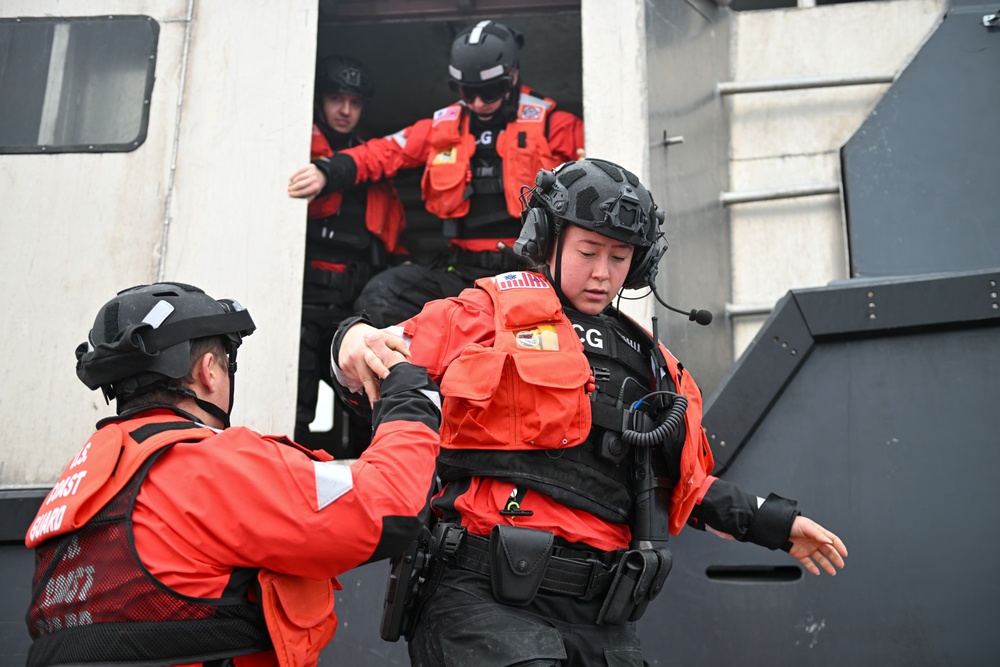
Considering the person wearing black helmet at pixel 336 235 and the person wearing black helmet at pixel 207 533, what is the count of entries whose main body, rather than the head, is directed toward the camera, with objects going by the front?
1

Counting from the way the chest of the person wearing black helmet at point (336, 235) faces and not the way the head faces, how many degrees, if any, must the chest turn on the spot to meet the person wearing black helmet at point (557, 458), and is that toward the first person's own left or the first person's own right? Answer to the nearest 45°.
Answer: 0° — they already face them

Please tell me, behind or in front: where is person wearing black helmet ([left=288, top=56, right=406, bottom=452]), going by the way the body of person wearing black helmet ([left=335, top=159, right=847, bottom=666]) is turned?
behind

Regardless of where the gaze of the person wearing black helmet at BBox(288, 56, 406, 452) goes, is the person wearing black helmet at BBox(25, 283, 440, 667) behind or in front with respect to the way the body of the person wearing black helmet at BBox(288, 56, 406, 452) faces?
in front

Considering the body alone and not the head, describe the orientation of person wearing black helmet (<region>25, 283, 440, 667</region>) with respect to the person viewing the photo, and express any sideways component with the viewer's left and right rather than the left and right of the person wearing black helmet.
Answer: facing away from the viewer and to the right of the viewer

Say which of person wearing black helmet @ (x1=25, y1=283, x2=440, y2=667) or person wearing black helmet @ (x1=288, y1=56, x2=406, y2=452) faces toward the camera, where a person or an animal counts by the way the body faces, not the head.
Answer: person wearing black helmet @ (x1=288, y1=56, x2=406, y2=452)

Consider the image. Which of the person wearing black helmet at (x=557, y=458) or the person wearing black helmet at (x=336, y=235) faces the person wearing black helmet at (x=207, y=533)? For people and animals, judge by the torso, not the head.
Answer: the person wearing black helmet at (x=336, y=235)

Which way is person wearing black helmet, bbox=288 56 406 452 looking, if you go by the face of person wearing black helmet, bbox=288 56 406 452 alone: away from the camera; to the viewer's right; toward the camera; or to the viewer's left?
toward the camera

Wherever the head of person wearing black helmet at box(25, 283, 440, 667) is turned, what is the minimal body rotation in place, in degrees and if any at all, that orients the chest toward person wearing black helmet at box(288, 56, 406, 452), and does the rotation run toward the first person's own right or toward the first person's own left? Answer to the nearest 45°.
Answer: approximately 45° to the first person's own left

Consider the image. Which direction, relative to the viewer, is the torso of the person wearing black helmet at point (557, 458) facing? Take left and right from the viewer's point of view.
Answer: facing the viewer and to the right of the viewer
